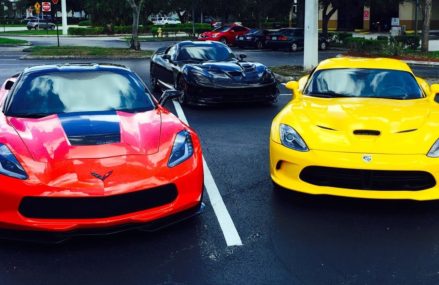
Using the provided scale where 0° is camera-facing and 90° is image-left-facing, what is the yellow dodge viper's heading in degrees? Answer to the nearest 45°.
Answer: approximately 0°

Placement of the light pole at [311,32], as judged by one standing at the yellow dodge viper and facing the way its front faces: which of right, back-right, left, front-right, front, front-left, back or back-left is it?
back

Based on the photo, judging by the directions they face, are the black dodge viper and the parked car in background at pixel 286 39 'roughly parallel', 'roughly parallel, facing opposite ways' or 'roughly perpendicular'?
roughly perpendicular

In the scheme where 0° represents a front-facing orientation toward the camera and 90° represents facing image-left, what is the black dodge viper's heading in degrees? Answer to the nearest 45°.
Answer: approximately 315°

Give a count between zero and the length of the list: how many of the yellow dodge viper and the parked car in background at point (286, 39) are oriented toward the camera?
1

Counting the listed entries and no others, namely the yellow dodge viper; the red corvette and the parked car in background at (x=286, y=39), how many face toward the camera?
2

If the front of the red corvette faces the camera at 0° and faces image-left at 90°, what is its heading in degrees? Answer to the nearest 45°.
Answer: approximately 0°
